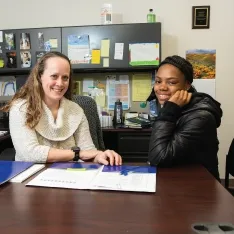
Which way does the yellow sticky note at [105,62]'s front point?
toward the camera

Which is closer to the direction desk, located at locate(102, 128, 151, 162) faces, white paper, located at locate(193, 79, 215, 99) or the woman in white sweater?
the woman in white sweater

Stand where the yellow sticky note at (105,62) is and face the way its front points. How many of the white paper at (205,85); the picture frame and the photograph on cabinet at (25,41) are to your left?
2

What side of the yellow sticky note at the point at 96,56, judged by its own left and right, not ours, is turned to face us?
front

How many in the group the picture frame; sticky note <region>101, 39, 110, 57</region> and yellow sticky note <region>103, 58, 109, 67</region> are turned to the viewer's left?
0

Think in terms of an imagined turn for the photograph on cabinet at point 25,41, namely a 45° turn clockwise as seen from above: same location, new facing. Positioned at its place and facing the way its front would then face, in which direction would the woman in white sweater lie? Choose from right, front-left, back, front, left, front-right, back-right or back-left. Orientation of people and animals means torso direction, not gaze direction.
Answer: front-left

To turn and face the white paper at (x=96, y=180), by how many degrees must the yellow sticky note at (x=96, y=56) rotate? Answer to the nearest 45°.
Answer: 0° — it already faces it

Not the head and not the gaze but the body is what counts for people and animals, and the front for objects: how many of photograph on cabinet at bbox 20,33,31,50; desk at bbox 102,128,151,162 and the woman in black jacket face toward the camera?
2

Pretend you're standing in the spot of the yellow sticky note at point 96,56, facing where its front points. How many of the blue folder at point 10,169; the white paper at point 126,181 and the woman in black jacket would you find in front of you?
3

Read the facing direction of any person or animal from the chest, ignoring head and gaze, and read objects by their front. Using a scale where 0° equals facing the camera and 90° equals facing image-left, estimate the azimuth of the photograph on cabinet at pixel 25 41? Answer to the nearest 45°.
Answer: approximately 0°
